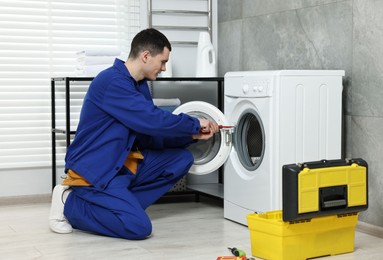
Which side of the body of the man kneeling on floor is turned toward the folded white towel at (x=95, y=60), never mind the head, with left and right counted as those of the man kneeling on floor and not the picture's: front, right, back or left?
left

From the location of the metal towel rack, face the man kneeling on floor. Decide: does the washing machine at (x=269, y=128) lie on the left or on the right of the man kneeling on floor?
left

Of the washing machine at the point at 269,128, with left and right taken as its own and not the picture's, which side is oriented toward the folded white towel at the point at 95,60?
right

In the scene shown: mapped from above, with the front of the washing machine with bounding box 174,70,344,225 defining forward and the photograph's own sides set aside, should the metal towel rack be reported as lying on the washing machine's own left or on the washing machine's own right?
on the washing machine's own right

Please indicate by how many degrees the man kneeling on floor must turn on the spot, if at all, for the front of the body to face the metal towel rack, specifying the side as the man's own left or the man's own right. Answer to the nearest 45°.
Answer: approximately 90° to the man's own left

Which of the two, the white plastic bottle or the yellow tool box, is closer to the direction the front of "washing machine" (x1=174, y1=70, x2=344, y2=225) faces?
the yellow tool box

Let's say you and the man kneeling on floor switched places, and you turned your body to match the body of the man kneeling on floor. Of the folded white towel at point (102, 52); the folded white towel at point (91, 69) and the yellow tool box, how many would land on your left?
2

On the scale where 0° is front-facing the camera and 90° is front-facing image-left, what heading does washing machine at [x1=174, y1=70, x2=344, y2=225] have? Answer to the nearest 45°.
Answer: approximately 45°

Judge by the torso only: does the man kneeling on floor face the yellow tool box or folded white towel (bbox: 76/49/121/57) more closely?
the yellow tool box

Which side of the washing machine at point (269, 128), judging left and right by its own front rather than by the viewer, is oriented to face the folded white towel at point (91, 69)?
right

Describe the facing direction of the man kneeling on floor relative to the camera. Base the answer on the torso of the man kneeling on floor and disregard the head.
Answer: to the viewer's right

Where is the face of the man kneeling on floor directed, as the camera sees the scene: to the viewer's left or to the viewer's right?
to the viewer's right

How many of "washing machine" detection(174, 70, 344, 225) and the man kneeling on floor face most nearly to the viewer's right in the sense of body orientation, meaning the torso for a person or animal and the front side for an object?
1

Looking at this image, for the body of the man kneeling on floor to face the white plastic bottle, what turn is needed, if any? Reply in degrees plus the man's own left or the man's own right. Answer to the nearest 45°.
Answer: approximately 45° to the man's own left

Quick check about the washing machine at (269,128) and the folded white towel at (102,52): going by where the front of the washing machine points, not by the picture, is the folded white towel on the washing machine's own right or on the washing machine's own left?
on the washing machine's own right

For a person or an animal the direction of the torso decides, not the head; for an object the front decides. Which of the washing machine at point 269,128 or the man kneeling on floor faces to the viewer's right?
the man kneeling on floor

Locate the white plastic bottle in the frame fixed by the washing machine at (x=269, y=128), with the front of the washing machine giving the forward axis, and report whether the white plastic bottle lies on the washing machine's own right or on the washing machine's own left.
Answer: on the washing machine's own right
